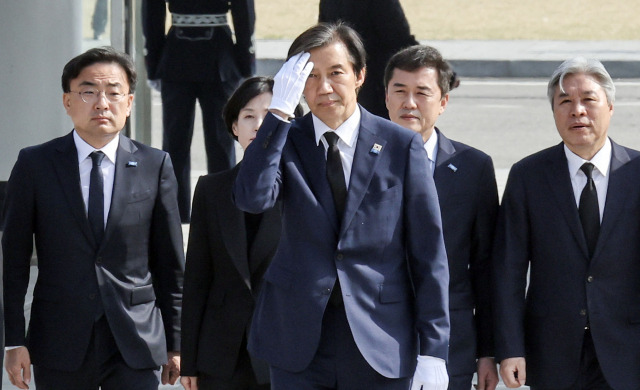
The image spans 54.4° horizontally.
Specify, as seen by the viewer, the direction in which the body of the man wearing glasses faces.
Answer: toward the camera

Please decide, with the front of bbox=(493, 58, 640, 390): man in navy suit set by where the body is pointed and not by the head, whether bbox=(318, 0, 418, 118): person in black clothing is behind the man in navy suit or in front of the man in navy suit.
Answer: behind

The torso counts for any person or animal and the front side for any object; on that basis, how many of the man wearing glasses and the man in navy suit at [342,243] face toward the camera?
2

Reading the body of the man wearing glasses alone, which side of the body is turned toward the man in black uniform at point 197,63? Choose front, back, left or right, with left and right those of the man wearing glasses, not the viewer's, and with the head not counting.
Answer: back

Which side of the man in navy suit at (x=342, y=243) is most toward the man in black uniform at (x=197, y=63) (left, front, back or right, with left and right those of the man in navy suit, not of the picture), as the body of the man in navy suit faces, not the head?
back

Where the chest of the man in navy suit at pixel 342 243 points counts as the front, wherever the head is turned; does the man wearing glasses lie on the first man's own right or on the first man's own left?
on the first man's own right

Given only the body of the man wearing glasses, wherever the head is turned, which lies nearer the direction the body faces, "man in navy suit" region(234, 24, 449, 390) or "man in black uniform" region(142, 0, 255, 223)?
the man in navy suit

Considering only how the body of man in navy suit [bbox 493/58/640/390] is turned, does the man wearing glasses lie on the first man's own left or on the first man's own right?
on the first man's own right

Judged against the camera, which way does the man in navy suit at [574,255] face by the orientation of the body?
toward the camera

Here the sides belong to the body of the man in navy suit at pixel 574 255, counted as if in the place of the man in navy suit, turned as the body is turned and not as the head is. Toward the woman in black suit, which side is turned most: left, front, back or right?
right

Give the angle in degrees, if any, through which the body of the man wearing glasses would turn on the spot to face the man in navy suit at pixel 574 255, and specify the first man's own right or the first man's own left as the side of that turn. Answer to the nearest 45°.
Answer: approximately 90° to the first man's own left

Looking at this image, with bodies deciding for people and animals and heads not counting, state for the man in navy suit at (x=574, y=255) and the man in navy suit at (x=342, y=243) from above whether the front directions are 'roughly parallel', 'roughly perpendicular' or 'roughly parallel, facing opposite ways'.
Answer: roughly parallel
